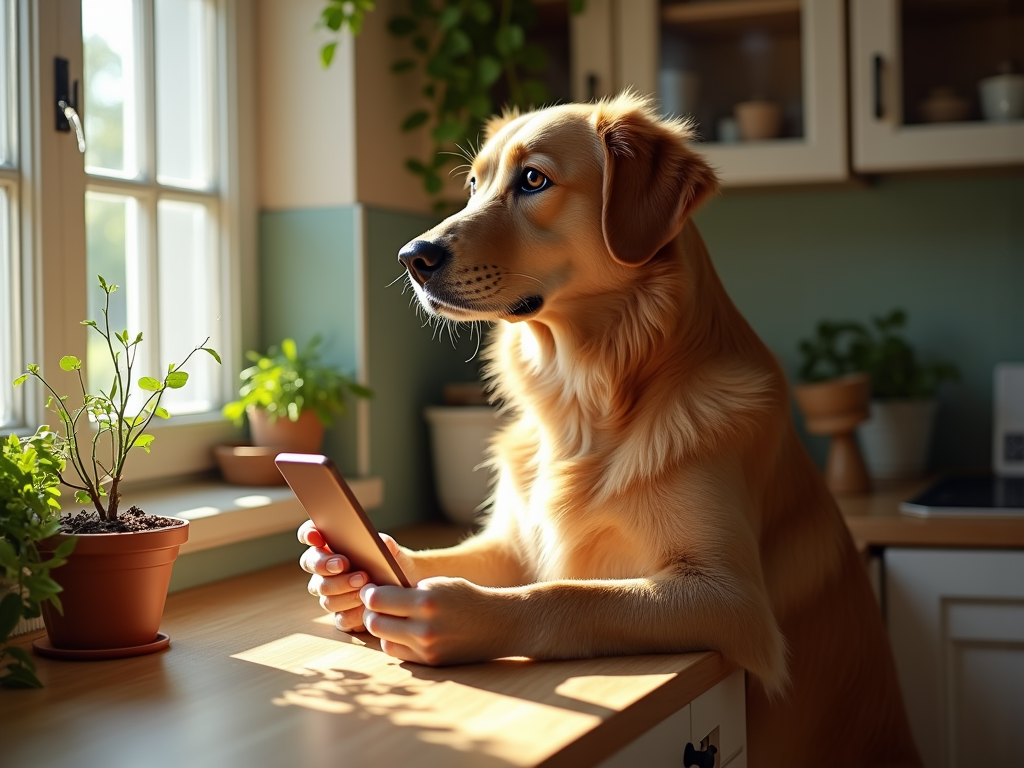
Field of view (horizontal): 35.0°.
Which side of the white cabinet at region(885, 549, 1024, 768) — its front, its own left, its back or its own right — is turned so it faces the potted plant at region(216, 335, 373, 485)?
right

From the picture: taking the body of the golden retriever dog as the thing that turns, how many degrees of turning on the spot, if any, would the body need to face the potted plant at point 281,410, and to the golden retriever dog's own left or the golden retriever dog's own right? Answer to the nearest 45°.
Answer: approximately 90° to the golden retriever dog's own right

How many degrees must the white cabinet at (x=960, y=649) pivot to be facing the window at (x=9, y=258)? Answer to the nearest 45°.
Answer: approximately 45° to its right

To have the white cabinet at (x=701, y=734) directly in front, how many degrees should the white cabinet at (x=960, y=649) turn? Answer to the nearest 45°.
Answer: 0° — it already faces it

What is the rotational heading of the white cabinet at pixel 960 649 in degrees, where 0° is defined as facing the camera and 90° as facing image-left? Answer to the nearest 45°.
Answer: approximately 0°

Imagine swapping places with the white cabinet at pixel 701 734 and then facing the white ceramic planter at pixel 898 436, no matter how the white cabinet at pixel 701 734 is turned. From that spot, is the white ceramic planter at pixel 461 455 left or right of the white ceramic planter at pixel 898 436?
left

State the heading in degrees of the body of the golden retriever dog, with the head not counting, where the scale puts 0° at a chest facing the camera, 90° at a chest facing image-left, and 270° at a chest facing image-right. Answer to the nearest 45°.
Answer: approximately 45°

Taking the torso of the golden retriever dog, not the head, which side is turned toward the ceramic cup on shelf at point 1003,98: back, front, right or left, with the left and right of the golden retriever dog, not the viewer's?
back
